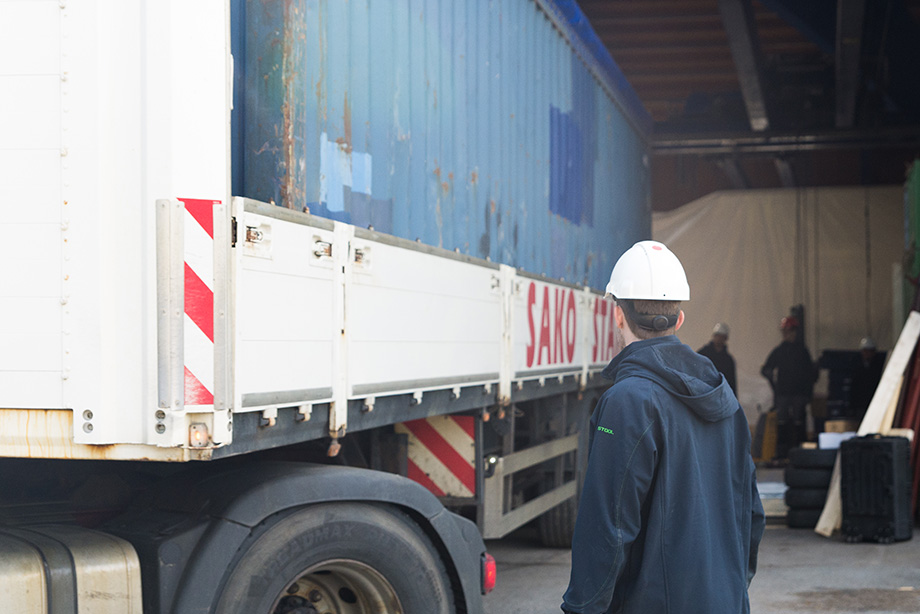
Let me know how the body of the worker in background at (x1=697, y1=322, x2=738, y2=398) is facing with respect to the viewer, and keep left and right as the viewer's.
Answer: facing the viewer

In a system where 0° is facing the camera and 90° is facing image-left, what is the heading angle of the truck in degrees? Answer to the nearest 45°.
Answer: approximately 45°

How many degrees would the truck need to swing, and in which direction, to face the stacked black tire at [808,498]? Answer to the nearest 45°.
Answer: approximately 180°

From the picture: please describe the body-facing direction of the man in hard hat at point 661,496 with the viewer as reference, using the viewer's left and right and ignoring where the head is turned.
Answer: facing away from the viewer and to the left of the viewer

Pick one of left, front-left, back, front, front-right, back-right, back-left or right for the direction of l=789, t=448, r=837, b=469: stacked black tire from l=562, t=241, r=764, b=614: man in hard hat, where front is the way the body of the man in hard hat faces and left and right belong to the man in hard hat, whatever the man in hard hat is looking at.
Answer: front-right

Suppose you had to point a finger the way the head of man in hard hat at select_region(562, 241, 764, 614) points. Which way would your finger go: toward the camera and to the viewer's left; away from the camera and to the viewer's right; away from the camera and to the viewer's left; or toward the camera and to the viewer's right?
away from the camera and to the viewer's left

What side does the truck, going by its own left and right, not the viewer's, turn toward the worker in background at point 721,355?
back

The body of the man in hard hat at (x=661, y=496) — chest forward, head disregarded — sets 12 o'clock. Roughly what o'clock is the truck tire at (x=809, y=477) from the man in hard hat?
The truck tire is roughly at 2 o'clock from the man in hard hat.
